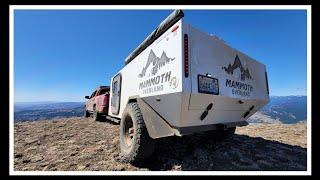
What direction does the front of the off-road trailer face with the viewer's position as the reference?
facing away from the viewer and to the left of the viewer
